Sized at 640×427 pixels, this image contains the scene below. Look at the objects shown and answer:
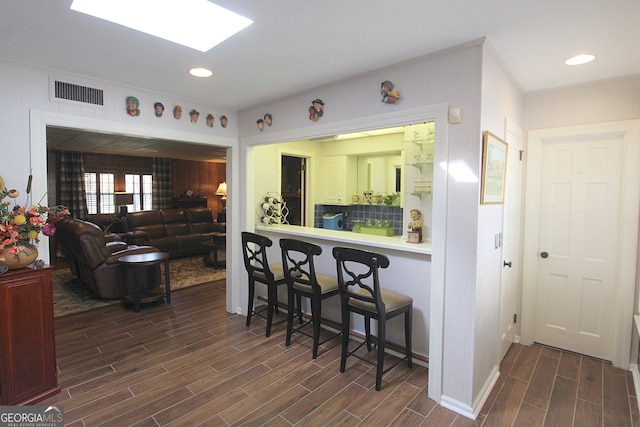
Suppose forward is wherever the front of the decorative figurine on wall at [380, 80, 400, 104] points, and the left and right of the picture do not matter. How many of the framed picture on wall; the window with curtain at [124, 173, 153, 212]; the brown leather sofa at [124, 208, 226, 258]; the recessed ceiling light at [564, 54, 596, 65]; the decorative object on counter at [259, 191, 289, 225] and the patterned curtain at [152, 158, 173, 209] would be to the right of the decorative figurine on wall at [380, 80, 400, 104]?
4

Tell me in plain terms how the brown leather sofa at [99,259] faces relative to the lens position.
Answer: facing away from the viewer and to the right of the viewer

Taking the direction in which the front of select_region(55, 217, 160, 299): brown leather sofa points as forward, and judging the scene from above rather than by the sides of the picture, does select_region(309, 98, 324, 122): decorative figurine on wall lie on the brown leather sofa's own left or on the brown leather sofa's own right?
on the brown leather sofa's own right

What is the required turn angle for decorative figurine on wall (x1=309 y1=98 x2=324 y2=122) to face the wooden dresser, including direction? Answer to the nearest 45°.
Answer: approximately 45° to its right

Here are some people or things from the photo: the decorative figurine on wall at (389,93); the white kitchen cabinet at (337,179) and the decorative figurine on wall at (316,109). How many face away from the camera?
0

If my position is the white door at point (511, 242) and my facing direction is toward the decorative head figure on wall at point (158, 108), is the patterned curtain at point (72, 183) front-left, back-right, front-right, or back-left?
front-right

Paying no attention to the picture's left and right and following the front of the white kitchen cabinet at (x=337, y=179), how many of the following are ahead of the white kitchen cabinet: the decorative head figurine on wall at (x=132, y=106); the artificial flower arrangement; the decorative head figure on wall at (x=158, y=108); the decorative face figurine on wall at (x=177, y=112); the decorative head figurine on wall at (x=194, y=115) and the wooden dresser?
6

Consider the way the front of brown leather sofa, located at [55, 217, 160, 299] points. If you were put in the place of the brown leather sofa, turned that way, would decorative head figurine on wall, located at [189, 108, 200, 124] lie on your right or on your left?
on your right

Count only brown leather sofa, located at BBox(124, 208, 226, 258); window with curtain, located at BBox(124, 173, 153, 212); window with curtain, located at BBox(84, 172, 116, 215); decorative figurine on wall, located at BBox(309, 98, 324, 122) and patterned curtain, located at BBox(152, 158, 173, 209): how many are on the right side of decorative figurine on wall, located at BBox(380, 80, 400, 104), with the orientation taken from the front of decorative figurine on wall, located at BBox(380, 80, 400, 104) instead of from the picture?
5

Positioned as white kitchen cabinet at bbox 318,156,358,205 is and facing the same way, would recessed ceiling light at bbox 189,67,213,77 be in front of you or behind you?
in front

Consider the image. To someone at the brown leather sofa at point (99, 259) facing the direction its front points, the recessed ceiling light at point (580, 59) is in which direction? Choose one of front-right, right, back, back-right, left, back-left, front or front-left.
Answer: right
